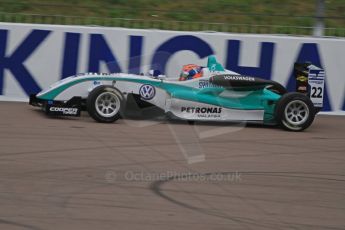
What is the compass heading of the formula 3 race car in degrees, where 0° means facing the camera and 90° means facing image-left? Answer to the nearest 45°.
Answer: approximately 90°
